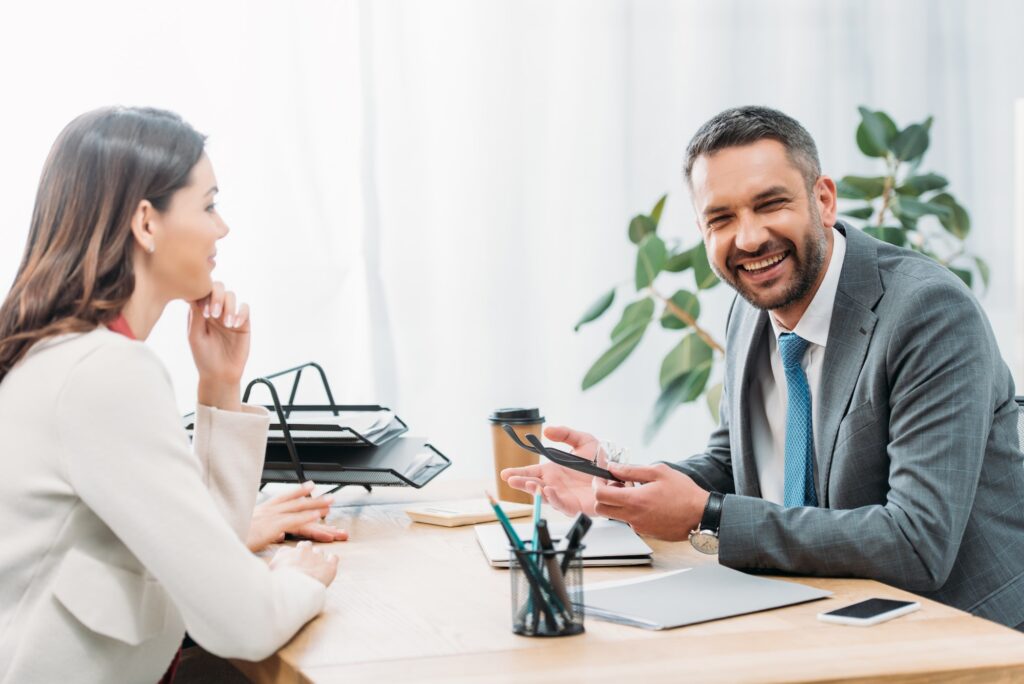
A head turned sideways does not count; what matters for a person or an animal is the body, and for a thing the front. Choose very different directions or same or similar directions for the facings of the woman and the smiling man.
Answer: very different directions

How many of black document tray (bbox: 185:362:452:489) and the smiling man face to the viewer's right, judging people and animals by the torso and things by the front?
1

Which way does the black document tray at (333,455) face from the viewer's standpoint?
to the viewer's right

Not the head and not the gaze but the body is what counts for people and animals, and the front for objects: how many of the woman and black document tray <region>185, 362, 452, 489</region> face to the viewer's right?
2

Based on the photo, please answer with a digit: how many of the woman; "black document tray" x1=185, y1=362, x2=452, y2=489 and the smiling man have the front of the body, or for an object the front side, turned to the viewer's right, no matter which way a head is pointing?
2

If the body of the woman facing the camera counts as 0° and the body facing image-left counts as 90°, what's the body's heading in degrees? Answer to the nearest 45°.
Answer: approximately 270°

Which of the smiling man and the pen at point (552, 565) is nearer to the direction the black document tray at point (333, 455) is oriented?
the smiling man

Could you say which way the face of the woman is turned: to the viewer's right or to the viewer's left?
to the viewer's right
